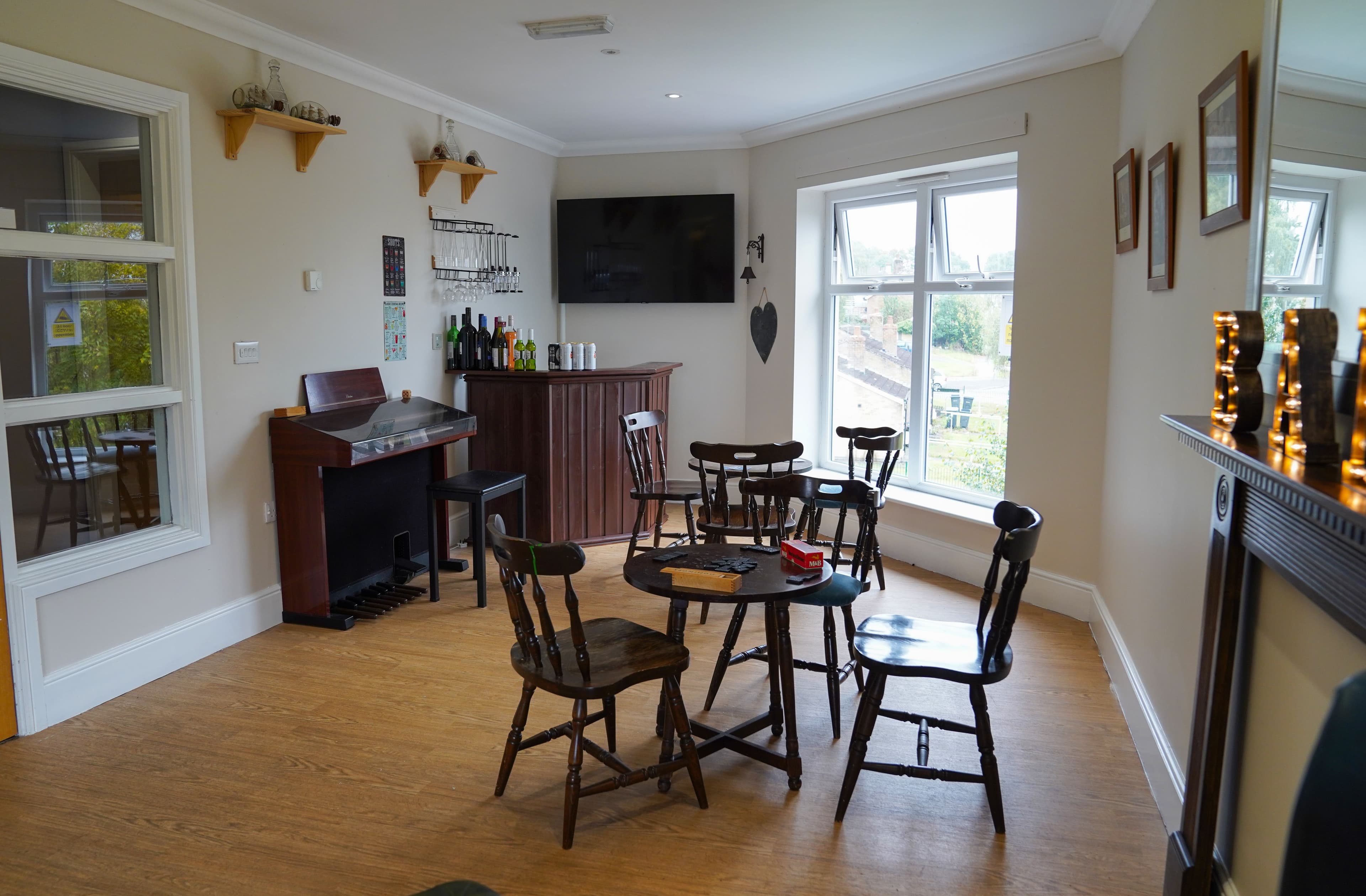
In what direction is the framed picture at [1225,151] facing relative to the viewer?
to the viewer's left

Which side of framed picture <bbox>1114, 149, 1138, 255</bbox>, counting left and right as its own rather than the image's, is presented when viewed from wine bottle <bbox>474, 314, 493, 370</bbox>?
front

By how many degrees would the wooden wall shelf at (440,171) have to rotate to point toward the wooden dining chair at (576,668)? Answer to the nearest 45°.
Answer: approximately 45° to its right

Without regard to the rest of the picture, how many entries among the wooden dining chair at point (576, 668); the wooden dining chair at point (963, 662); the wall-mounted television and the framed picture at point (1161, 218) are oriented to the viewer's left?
2

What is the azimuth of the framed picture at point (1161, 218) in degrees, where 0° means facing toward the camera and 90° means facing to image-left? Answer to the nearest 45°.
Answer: approximately 90°

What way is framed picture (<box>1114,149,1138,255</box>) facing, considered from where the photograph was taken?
facing to the left of the viewer

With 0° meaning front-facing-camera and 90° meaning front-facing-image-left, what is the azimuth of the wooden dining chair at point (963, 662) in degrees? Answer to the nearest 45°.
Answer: approximately 90°

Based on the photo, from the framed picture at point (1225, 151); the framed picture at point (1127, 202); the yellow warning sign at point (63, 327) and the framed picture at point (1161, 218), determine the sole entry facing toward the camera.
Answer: the yellow warning sign

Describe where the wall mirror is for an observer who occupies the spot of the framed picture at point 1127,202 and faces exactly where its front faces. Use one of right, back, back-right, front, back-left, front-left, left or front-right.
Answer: left
